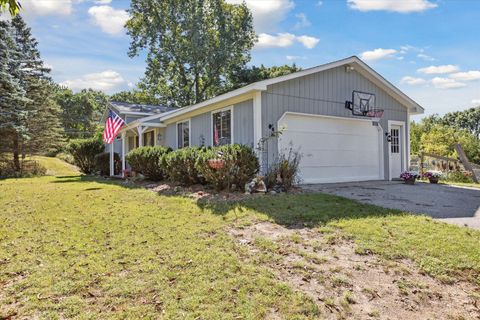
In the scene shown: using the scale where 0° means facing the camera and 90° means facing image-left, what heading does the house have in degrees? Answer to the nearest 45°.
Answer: approximately 45°

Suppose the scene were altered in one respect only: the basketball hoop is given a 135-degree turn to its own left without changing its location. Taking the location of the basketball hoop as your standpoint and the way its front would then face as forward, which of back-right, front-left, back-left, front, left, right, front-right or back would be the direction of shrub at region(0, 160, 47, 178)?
left

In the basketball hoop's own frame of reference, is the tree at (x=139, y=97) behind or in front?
behind

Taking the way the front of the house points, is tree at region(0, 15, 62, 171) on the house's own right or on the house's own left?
on the house's own right

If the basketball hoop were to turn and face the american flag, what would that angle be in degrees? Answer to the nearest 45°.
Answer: approximately 135° to its right

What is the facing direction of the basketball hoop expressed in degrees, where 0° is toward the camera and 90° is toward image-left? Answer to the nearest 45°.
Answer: approximately 315°

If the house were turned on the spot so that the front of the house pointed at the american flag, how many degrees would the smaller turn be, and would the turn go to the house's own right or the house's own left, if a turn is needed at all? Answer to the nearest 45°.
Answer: approximately 45° to the house's own right

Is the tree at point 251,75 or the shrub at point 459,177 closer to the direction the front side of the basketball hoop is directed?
the shrub

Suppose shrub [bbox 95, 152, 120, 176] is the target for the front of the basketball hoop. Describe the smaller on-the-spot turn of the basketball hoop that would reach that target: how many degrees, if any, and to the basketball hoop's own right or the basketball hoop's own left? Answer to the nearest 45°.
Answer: approximately 135° to the basketball hoop's own right

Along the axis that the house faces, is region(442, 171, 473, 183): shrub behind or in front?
behind

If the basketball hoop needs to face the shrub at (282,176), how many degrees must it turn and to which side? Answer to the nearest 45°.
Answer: approximately 90° to its right

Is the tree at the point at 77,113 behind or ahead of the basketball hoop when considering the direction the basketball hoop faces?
behind

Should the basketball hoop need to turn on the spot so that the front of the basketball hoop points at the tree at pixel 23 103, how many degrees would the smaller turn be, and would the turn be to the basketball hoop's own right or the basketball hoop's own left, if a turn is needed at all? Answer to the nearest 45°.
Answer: approximately 135° to the basketball hoop's own right
